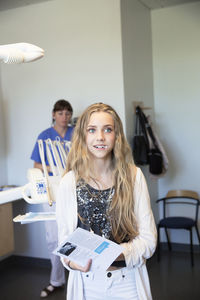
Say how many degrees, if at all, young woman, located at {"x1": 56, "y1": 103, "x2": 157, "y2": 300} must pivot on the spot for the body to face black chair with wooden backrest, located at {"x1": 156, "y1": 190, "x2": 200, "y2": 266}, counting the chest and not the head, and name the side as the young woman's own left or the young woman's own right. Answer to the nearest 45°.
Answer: approximately 180°

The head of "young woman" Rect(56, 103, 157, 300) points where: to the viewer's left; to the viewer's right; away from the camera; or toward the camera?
toward the camera

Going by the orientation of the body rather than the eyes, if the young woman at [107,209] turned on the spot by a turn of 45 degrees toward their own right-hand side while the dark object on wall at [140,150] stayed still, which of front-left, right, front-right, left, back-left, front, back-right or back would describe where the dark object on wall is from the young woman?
back-right

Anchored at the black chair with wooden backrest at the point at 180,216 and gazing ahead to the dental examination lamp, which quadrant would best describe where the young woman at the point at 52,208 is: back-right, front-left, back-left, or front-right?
front-right

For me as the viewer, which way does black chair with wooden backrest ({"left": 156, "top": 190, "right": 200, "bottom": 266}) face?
facing the viewer and to the left of the viewer

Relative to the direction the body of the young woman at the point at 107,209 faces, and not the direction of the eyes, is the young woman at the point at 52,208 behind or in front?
behind

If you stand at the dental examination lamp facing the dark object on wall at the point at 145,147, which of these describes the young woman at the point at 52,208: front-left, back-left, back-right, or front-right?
front-left

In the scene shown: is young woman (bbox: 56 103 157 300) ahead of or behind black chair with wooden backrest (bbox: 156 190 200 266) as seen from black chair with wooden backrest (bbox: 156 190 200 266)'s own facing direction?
ahead

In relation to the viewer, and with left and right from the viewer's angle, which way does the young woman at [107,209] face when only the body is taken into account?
facing the viewer

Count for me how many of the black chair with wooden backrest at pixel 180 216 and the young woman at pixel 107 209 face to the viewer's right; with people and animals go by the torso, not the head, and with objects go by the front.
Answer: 0

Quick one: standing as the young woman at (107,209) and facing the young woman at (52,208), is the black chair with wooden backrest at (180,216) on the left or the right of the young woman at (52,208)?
right
